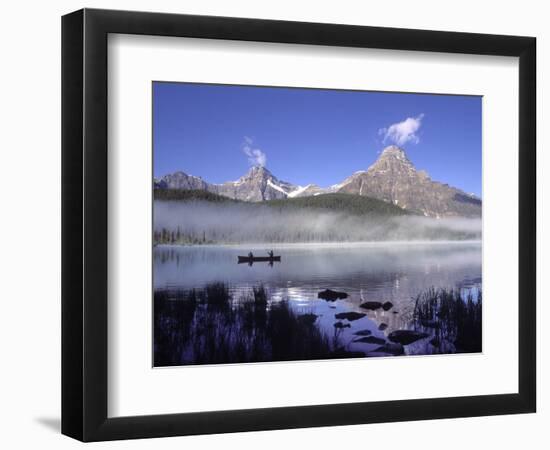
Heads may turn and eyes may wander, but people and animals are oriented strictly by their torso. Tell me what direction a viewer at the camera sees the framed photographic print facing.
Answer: facing the viewer and to the right of the viewer
